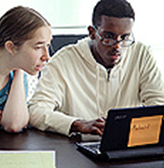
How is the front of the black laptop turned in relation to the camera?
facing away from the viewer and to the left of the viewer

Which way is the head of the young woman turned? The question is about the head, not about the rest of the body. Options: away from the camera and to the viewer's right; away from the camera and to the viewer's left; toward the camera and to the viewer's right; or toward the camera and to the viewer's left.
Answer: toward the camera and to the viewer's right

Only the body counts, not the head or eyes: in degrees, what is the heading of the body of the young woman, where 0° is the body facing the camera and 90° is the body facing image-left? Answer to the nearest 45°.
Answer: approximately 315°
